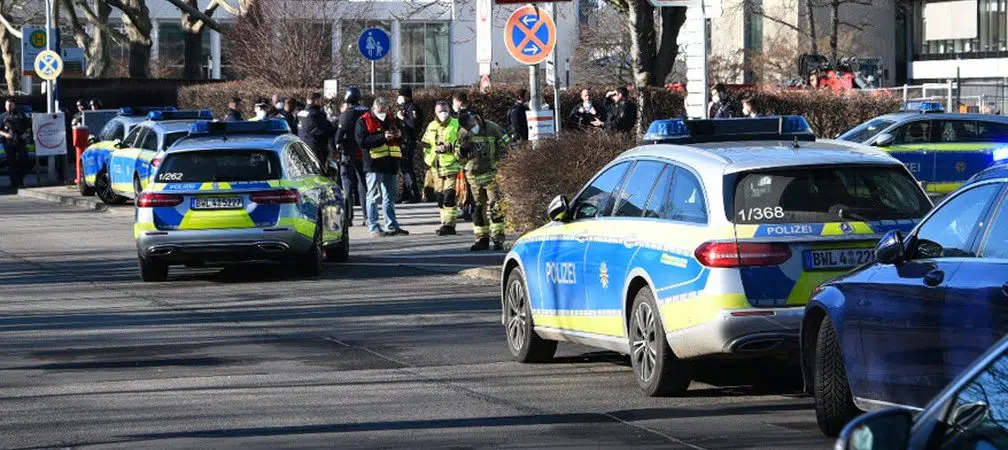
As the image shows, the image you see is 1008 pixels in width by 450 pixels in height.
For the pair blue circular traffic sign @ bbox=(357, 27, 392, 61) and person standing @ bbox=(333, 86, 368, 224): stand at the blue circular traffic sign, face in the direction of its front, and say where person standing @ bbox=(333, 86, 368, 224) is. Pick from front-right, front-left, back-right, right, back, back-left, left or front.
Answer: front

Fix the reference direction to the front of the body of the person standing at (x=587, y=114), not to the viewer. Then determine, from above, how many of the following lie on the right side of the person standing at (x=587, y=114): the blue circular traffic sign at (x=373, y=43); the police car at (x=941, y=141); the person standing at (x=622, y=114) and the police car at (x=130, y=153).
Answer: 2

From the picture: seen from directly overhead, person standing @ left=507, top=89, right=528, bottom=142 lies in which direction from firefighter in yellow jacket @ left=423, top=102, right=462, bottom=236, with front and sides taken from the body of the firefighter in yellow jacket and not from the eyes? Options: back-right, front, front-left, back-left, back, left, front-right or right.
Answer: back

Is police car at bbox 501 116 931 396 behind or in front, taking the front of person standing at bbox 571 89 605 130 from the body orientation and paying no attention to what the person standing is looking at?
in front

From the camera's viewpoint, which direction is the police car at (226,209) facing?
away from the camera

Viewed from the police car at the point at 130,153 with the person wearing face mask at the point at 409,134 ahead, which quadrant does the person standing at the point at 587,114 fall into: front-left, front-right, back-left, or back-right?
front-left

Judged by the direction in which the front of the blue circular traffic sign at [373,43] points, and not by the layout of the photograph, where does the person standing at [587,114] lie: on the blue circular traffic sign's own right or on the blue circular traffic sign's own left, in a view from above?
on the blue circular traffic sign's own left

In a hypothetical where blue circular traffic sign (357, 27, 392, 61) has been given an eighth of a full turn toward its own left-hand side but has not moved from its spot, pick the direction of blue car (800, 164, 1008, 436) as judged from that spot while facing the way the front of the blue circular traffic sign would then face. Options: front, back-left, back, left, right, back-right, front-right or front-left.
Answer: front-right

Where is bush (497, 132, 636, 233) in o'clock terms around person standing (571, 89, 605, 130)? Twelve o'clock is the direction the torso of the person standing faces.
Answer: The bush is roughly at 12 o'clock from the person standing.

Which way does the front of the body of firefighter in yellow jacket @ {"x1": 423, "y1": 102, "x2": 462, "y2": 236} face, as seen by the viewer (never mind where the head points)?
toward the camera

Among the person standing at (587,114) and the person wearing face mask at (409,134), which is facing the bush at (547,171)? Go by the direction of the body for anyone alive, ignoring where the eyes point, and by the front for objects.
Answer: the person standing

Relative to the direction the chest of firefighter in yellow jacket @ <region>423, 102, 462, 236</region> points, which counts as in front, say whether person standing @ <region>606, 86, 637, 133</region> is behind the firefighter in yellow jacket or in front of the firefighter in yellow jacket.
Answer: behind

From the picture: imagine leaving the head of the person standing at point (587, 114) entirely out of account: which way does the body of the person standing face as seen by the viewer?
toward the camera

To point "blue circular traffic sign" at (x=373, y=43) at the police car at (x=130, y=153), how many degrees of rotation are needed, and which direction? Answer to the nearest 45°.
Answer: approximately 90° to its right

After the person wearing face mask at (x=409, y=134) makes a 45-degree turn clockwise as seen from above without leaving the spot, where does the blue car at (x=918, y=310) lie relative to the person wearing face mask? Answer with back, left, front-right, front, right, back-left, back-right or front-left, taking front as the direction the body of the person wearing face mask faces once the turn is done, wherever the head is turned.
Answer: back-left

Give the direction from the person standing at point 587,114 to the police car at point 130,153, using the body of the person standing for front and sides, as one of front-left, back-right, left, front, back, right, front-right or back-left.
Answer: right
